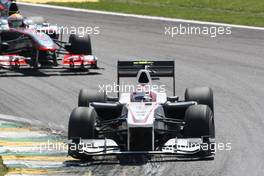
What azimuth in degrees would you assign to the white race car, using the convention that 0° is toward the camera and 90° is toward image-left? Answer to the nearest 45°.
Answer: approximately 0°

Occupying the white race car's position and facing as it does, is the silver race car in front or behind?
behind
